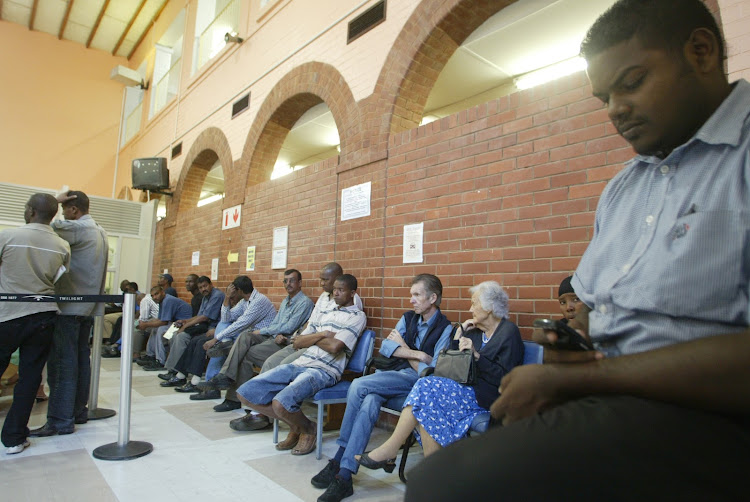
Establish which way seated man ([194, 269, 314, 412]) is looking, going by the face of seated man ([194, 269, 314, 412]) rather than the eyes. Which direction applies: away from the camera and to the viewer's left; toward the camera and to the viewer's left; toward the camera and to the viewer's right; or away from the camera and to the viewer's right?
toward the camera and to the viewer's left

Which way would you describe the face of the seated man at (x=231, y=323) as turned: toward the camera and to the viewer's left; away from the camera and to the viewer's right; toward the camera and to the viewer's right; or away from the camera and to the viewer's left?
toward the camera and to the viewer's left

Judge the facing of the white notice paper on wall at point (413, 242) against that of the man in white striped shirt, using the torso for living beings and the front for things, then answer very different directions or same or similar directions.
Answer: same or similar directions

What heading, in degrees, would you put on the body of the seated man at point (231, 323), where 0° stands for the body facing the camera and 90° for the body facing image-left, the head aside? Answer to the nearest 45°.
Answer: approximately 90°

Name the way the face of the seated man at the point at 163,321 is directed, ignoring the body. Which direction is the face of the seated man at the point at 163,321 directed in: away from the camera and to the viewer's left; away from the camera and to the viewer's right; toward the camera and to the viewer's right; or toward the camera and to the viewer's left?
toward the camera and to the viewer's left

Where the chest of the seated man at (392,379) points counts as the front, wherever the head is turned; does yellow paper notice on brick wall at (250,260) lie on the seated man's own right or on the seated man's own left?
on the seated man's own right

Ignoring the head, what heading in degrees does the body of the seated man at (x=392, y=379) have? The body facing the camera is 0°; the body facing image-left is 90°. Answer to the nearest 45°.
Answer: approximately 45°

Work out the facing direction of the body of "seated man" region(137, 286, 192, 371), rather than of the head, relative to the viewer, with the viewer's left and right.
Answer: facing to the left of the viewer

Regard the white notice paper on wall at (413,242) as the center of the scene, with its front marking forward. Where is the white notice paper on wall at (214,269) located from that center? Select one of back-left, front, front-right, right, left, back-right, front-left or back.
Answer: right

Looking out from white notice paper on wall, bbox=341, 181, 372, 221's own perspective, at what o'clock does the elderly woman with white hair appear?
The elderly woman with white hair is roughly at 10 o'clock from the white notice paper on wall.

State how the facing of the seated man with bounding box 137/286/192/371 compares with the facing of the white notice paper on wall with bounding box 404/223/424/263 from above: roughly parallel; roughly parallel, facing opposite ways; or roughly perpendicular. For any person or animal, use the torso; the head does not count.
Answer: roughly parallel

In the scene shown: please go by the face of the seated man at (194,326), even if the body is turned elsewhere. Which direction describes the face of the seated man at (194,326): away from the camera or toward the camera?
toward the camera

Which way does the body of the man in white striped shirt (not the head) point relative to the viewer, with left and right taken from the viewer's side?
facing the viewer and to the left of the viewer

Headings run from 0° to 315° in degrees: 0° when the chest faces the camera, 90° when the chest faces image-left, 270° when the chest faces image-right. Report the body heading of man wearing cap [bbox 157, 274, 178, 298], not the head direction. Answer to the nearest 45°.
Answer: approximately 90°

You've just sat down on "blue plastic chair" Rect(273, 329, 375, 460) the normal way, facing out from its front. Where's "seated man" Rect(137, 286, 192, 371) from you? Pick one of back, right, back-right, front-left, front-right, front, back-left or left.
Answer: right
